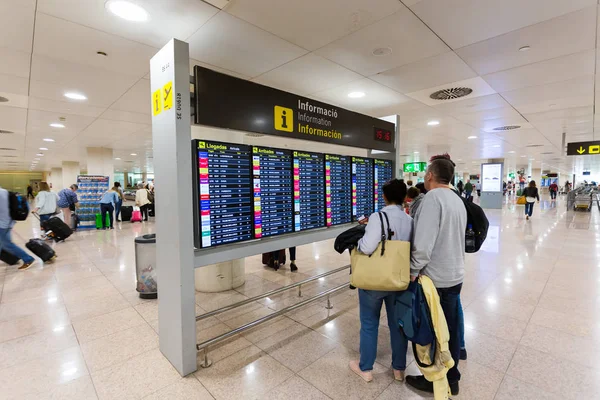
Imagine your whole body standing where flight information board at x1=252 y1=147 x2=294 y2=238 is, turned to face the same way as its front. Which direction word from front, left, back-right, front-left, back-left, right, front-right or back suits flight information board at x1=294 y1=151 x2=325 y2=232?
left

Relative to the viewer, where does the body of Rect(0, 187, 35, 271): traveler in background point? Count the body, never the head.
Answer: to the viewer's left

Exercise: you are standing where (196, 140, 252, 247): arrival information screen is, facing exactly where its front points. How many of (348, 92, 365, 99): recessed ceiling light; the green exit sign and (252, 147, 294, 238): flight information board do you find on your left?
3

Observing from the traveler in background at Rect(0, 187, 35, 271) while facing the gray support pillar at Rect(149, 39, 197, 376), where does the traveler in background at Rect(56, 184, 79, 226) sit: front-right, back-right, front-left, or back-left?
back-left

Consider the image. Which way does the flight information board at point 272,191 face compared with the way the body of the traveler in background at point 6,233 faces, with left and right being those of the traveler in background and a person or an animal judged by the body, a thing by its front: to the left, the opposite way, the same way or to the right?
to the left

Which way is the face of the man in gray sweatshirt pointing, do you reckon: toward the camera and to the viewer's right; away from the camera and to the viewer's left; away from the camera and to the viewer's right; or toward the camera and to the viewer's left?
away from the camera and to the viewer's left

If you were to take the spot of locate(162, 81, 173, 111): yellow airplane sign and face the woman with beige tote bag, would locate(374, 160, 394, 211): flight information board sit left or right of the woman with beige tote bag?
left

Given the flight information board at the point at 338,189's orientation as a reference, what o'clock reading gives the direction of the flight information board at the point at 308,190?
the flight information board at the point at 308,190 is roughly at 3 o'clock from the flight information board at the point at 338,189.

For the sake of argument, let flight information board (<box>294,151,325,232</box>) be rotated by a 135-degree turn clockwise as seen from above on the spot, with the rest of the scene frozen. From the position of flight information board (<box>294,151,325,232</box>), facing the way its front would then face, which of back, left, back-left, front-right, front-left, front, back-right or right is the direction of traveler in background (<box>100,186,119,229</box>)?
front-right

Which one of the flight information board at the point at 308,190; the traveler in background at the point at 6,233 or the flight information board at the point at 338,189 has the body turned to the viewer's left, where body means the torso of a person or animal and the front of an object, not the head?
the traveler in background

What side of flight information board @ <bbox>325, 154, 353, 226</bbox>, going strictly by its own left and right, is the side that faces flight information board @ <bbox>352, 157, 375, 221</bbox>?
left

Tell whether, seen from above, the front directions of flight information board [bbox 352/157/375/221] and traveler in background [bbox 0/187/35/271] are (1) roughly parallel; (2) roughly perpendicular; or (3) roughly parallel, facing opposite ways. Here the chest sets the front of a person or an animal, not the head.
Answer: roughly perpendicular
